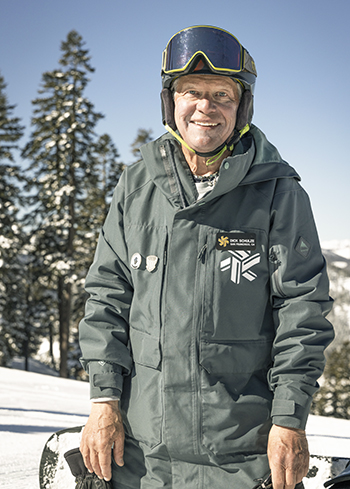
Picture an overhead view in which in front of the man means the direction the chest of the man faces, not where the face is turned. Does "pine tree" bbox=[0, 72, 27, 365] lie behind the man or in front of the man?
behind

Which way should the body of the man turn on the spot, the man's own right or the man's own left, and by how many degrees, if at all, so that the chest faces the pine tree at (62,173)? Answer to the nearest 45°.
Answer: approximately 180°

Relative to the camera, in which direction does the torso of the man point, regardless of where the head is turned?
toward the camera

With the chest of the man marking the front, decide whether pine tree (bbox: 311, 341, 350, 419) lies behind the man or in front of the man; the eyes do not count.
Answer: behind
